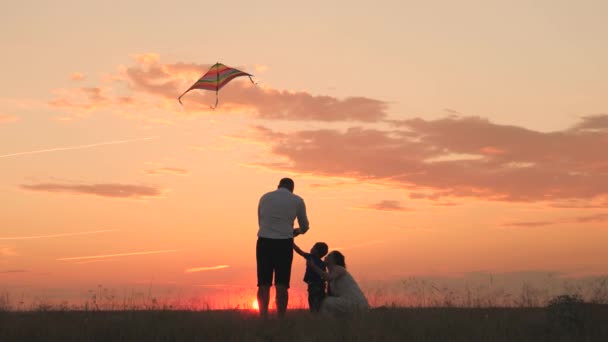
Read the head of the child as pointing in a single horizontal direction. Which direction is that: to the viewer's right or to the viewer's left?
to the viewer's left

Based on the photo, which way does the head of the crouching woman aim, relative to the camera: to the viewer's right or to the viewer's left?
to the viewer's left

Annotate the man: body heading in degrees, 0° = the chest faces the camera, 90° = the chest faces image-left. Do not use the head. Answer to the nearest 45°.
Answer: approximately 225°

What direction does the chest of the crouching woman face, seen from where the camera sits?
to the viewer's left

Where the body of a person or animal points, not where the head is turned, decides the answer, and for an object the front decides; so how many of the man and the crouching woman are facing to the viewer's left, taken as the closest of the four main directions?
1

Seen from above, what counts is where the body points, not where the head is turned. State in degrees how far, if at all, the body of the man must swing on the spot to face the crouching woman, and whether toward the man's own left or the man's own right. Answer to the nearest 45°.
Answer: approximately 45° to the man's own right

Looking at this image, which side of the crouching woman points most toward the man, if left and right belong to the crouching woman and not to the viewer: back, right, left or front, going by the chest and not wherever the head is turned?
front
